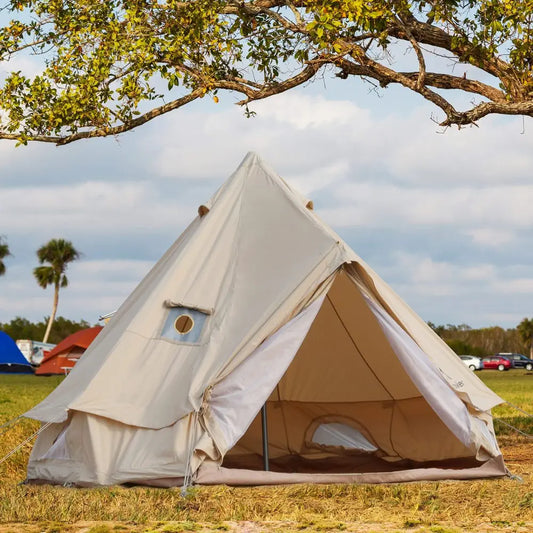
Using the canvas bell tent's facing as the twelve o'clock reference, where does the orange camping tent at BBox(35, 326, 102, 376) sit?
The orange camping tent is roughly at 7 o'clock from the canvas bell tent.

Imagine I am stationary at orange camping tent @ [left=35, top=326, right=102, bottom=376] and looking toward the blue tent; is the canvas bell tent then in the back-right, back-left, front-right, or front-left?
back-left

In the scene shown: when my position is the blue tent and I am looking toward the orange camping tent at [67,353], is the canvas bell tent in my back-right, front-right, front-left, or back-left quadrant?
front-right

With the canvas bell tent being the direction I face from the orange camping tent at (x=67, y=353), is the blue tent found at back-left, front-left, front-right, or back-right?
back-right

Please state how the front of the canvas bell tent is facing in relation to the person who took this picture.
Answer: facing the viewer and to the right of the viewer

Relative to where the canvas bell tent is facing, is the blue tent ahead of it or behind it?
behind
